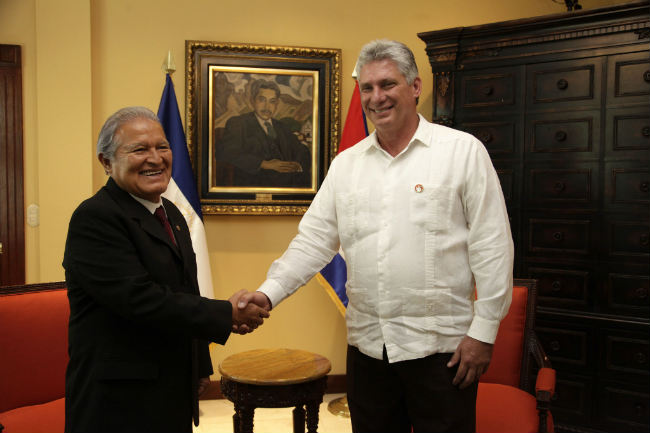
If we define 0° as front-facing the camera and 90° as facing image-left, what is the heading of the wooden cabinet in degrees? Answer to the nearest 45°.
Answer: approximately 45°

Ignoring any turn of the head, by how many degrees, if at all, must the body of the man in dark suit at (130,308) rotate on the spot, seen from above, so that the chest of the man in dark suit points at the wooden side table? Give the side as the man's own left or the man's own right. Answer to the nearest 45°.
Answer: approximately 90° to the man's own left

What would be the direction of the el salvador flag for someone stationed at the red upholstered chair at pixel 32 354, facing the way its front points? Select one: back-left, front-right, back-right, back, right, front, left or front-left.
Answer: left

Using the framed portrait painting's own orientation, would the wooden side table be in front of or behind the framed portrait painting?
in front

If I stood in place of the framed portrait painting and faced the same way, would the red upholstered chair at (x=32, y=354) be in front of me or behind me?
in front

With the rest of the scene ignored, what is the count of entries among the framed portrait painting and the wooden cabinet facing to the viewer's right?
0

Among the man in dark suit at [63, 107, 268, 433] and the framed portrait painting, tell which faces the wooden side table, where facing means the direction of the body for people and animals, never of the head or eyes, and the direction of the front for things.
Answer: the framed portrait painting

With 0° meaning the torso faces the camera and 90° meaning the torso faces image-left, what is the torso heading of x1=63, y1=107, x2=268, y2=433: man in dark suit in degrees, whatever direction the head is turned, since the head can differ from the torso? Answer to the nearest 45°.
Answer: approximately 315°

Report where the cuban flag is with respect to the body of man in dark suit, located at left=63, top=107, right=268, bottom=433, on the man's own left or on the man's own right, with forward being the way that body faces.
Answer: on the man's own left

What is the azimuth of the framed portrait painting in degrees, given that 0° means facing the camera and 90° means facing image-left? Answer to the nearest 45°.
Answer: approximately 0°

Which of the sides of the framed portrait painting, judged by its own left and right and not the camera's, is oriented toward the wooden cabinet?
left

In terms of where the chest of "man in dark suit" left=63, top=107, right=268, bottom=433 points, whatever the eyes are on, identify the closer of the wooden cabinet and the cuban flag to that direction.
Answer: the wooden cabinet
